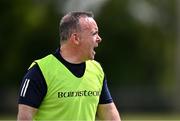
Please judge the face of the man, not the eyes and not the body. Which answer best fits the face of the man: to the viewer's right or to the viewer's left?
to the viewer's right

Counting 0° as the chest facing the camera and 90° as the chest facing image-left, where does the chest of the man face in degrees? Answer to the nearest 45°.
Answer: approximately 315°
